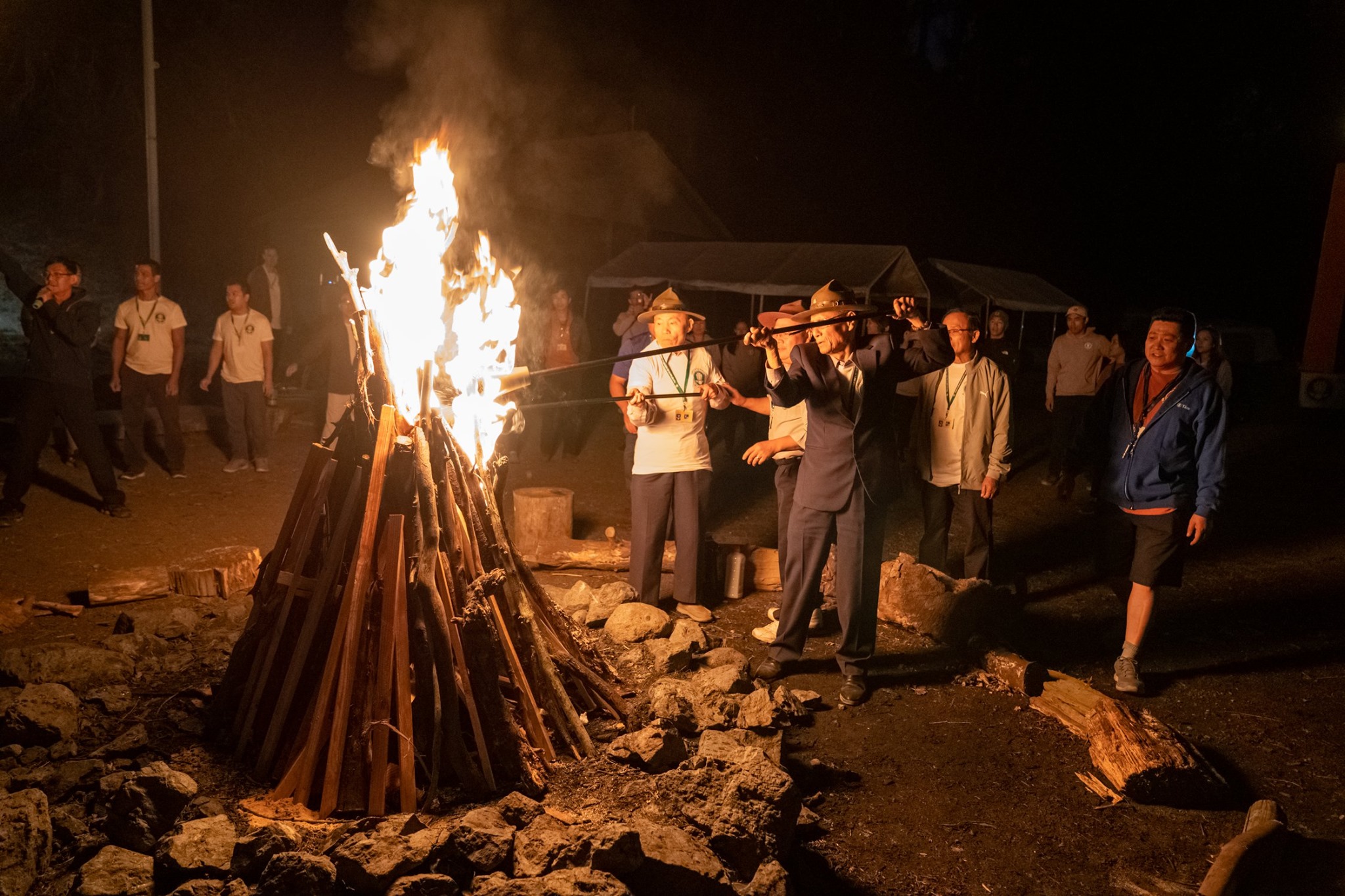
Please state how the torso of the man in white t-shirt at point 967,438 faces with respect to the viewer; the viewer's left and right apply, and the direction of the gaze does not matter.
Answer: facing the viewer and to the left of the viewer

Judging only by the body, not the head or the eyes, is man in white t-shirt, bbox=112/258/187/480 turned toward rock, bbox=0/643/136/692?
yes

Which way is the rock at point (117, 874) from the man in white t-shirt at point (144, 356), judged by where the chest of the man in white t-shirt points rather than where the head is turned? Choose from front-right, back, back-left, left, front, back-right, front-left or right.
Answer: front

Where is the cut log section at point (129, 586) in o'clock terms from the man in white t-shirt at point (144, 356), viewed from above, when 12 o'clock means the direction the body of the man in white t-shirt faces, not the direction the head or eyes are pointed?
The cut log section is roughly at 12 o'clock from the man in white t-shirt.

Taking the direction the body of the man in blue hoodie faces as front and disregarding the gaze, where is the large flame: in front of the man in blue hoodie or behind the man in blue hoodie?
in front

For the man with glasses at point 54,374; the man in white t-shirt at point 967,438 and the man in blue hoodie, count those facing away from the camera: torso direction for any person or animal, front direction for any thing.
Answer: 0

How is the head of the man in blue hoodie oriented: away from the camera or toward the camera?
toward the camera

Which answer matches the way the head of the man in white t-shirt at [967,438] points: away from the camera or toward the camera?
toward the camera

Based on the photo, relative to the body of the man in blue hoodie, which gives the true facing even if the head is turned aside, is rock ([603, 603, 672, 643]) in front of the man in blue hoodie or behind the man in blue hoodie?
in front

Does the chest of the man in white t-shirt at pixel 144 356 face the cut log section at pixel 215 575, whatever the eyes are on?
yes

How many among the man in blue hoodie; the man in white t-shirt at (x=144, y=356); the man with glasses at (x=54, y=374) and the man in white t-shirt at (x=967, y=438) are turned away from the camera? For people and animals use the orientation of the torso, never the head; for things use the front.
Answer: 0

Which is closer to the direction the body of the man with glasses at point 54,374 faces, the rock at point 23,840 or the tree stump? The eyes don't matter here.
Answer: the rock

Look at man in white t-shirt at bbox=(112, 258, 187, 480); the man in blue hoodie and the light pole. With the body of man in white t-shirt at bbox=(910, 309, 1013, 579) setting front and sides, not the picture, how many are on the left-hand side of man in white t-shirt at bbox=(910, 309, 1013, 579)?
1

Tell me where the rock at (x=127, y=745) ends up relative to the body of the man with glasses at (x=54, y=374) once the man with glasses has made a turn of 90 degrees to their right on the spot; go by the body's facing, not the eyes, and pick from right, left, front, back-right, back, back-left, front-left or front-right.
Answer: back-left

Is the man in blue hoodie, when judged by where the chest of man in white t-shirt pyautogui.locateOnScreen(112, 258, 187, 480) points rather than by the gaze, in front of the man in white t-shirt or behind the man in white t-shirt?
in front

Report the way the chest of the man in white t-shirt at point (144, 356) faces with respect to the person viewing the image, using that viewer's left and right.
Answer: facing the viewer
